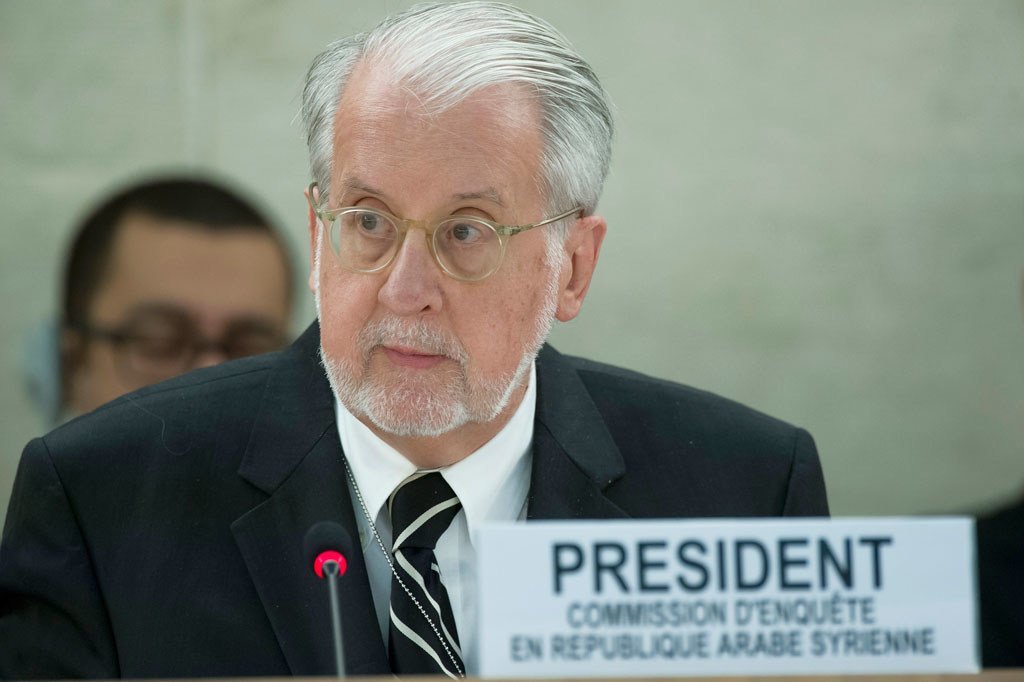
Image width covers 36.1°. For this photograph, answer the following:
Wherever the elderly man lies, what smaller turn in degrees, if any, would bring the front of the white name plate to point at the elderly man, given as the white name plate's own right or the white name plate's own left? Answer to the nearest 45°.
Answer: approximately 135° to the white name plate's own right

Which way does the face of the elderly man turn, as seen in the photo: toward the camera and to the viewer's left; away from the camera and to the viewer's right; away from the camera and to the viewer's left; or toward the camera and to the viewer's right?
toward the camera and to the viewer's left

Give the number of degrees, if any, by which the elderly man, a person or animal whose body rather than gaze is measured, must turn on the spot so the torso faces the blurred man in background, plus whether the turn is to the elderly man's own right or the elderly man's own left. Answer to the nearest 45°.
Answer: approximately 180°

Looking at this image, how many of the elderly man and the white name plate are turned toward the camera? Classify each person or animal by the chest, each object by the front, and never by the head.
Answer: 2

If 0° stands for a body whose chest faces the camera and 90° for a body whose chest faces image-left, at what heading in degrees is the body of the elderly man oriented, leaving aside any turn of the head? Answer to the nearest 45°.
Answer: approximately 0°

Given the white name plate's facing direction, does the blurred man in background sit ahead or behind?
behind

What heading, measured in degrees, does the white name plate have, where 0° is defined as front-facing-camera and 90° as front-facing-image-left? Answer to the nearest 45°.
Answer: approximately 0°
